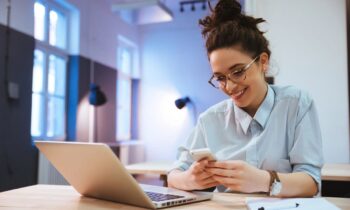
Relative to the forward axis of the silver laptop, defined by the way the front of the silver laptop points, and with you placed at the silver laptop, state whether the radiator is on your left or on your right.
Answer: on your left

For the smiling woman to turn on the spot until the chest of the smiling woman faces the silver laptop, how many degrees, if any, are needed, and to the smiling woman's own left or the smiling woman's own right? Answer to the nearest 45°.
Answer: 0° — they already face it

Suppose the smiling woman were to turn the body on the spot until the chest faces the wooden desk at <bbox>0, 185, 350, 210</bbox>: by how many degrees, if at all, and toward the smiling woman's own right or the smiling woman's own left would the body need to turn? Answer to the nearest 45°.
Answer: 0° — they already face it

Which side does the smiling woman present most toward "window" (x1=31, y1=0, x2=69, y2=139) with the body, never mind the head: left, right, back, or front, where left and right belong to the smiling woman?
right

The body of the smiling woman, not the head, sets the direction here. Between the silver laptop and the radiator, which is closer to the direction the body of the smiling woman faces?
the silver laptop

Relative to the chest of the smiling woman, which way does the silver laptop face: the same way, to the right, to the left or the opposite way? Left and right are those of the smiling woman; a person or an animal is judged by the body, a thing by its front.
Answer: the opposite way

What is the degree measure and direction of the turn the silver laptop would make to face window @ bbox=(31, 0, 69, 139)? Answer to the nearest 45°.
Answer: approximately 45° to its left

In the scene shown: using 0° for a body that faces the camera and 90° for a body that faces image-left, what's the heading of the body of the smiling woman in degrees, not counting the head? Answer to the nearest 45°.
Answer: approximately 45°

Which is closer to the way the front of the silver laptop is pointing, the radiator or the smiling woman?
the smiling woman
